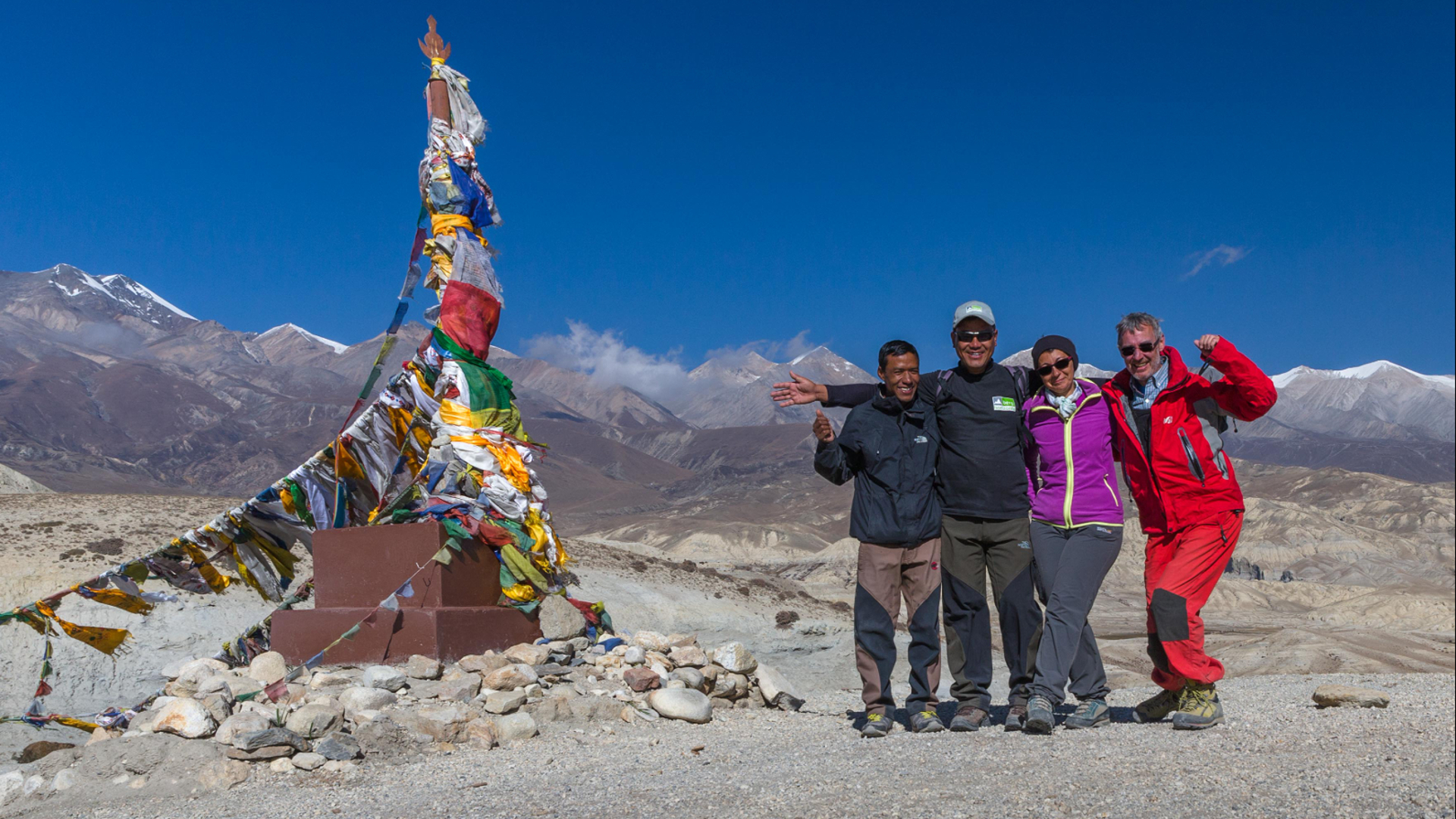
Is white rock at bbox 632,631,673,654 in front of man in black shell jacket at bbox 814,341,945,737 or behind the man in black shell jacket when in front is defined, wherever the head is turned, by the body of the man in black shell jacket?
behind

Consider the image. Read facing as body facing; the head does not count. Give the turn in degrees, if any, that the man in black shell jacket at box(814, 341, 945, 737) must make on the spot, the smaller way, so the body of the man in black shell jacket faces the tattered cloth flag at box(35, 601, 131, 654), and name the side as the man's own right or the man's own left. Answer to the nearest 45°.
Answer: approximately 90° to the man's own right

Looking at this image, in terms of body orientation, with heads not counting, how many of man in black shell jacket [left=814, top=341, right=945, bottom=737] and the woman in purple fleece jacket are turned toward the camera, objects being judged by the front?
2

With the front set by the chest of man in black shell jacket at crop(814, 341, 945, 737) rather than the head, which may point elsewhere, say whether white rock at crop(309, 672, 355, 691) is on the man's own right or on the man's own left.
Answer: on the man's own right

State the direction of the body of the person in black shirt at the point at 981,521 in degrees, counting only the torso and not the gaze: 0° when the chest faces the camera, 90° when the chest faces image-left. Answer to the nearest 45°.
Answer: approximately 0°

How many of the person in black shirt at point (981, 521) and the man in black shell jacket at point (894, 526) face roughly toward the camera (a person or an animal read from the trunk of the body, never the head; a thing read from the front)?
2

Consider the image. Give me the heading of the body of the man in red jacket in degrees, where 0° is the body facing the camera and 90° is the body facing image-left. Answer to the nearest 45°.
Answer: approximately 45°

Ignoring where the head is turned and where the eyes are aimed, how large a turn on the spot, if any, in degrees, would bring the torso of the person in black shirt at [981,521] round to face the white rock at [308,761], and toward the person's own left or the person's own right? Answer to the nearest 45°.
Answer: approximately 90° to the person's own right

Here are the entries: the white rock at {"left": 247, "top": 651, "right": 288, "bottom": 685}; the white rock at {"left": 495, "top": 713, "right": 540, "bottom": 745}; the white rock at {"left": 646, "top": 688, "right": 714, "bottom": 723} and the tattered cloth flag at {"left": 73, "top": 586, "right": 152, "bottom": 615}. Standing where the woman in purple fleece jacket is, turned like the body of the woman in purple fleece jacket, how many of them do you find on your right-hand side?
4

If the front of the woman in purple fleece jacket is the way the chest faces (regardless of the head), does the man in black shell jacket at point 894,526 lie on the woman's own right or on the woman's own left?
on the woman's own right
